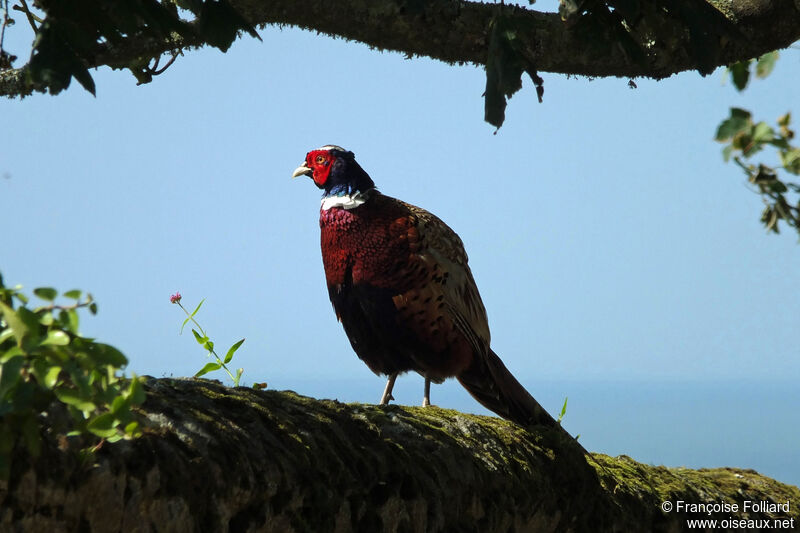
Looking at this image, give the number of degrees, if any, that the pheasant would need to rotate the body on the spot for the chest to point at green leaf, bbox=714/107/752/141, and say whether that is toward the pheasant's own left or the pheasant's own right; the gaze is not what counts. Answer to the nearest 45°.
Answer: approximately 90° to the pheasant's own left

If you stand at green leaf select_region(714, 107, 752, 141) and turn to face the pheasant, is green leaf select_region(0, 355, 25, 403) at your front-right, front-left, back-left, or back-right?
front-left

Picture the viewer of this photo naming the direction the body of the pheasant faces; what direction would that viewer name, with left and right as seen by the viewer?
facing the viewer and to the left of the viewer

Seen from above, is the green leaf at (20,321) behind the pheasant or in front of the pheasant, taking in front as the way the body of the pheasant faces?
in front

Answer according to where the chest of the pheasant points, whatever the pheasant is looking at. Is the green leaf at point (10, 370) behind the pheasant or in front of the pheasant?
in front
